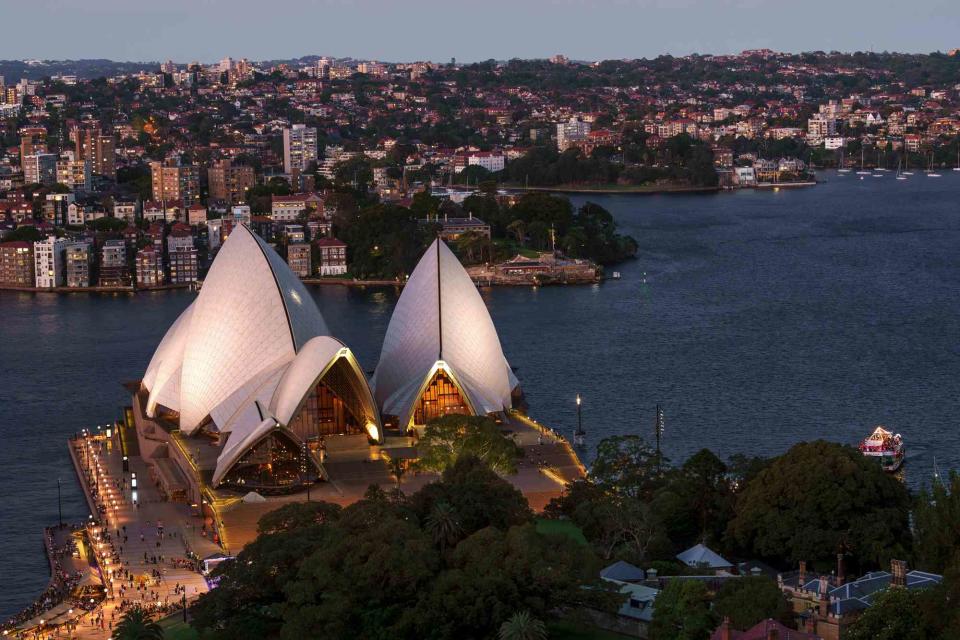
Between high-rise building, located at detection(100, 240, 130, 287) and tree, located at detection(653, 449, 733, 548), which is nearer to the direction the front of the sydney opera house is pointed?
the tree

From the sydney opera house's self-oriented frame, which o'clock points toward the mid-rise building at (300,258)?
The mid-rise building is roughly at 6 o'clock from the sydney opera house.

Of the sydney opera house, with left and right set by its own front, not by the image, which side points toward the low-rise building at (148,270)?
back

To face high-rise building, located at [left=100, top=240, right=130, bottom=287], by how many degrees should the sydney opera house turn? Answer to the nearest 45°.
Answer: approximately 180°

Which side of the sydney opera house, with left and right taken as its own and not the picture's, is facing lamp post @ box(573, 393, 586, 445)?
left

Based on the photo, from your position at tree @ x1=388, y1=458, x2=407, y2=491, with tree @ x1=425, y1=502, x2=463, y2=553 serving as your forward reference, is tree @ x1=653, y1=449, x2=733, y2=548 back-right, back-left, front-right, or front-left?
front-left

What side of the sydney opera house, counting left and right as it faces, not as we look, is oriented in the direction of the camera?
front

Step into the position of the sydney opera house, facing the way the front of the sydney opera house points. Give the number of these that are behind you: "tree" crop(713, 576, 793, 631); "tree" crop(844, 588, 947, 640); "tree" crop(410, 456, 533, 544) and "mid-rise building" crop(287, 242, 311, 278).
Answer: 1

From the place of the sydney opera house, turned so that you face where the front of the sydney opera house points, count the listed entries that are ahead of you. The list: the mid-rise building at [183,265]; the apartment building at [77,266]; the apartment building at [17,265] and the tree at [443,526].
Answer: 1

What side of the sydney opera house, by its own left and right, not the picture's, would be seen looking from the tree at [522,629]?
front

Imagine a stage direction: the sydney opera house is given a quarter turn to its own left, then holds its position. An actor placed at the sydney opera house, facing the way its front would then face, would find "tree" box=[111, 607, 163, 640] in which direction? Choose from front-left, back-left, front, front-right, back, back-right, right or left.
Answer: right

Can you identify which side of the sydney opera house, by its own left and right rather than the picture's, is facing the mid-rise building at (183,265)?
back

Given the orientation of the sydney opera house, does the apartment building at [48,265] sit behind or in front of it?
behind

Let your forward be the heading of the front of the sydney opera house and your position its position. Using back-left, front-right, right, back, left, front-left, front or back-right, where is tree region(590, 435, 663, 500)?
front-left

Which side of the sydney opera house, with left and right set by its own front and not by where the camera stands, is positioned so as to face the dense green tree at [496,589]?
front
